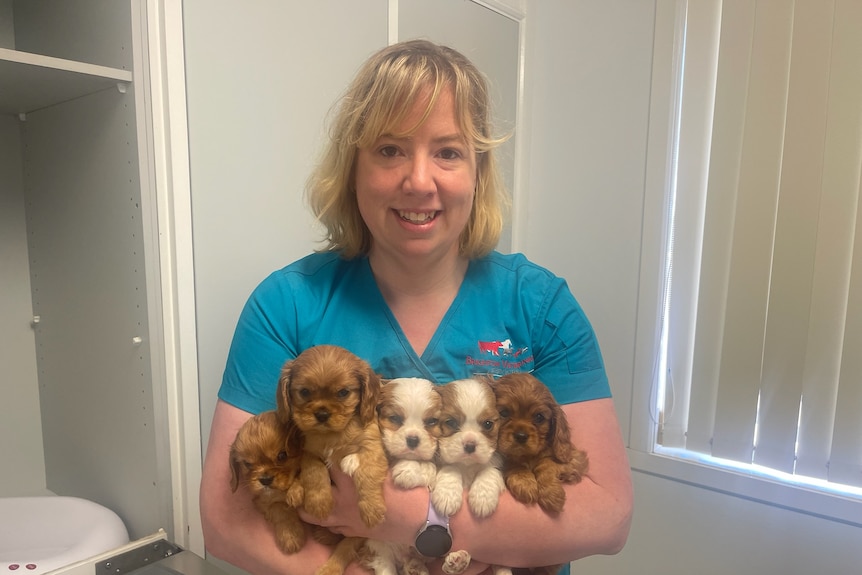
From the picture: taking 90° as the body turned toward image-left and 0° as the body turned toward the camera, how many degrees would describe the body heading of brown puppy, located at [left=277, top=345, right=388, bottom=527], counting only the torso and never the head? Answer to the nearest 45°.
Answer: approximately 0°

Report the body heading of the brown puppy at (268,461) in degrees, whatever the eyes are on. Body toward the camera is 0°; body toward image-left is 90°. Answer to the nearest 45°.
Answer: approximately 0°
